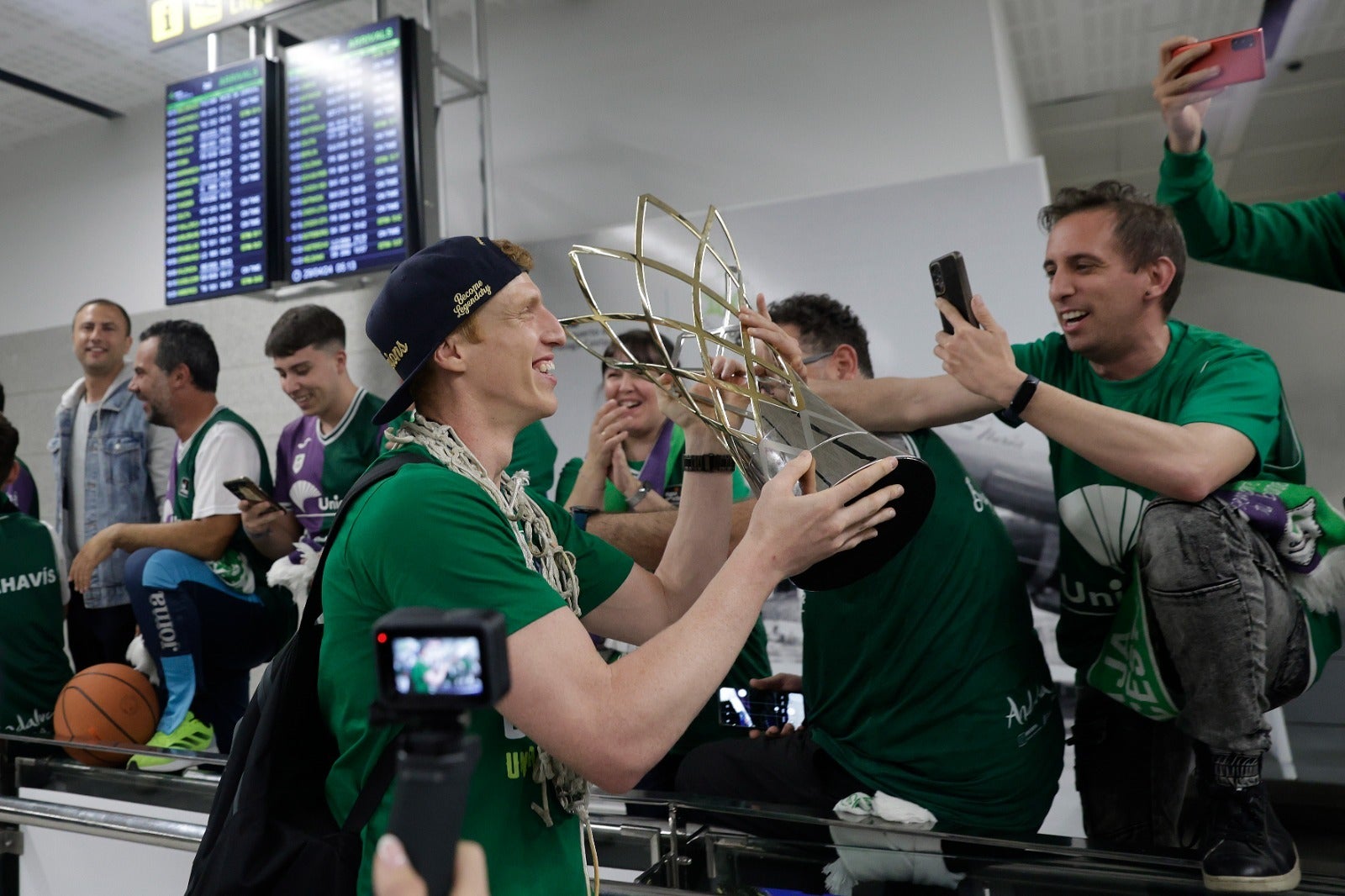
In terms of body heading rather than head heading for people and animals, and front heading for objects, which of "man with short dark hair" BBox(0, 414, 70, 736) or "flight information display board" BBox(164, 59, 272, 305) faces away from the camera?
the man with short dark hair

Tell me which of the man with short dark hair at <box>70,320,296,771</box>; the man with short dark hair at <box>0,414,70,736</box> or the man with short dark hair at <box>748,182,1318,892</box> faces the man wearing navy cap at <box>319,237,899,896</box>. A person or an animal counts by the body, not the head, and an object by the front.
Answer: the man with short dark hair at <box>748,182,1318,892</box>

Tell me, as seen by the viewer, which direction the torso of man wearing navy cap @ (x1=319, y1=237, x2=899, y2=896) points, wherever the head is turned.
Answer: to the viewer's right

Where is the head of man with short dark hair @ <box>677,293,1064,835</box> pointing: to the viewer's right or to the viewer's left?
to the viewer's left

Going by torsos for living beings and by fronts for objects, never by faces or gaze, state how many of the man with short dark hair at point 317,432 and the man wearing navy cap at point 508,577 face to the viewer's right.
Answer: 1

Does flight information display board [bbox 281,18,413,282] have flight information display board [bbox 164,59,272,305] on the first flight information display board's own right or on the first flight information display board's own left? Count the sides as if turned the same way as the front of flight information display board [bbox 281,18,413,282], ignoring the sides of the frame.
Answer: on the first flight information display board's own right

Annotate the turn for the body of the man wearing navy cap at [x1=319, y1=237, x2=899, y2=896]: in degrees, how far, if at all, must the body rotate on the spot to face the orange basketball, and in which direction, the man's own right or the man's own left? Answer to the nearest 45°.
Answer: approximately 135° to the man's own left

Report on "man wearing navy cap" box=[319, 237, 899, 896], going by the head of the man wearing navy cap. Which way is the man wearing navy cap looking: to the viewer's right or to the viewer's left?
to the viewer's right

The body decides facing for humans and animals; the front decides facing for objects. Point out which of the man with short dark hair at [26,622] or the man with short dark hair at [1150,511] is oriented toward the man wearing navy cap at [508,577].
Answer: the man with short dark hair at [1150,511]
